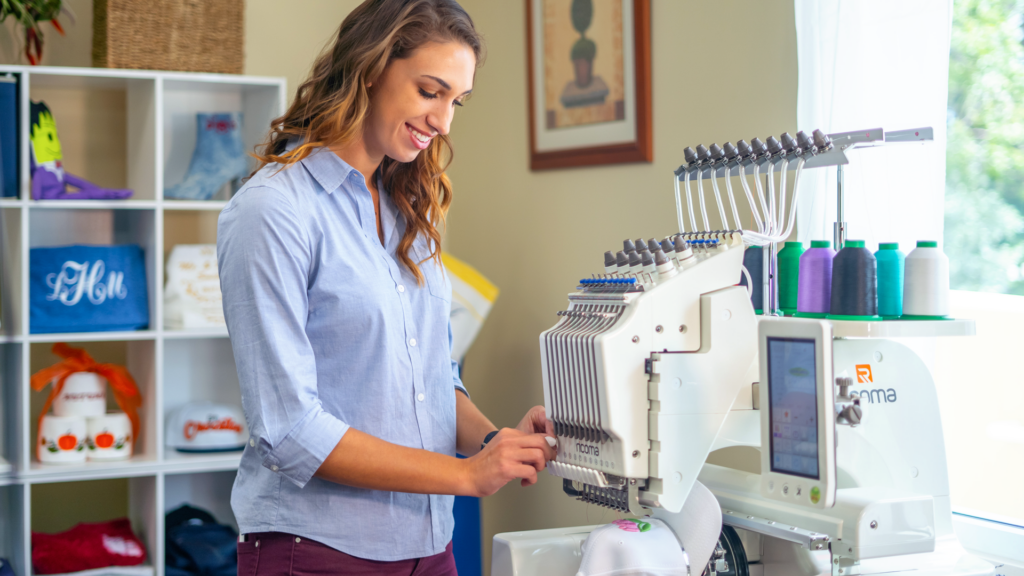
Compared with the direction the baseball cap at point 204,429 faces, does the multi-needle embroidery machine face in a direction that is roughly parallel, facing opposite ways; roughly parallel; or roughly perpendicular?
roughly perpendicular

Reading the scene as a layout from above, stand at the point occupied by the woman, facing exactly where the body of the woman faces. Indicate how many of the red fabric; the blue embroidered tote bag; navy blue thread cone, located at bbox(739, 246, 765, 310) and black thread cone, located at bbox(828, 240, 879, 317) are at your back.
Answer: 2

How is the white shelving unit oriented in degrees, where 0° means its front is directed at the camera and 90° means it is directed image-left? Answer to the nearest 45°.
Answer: approximately 0°

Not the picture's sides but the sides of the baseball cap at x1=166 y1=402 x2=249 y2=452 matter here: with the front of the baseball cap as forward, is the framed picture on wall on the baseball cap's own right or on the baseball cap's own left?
on the baseball cap's own left

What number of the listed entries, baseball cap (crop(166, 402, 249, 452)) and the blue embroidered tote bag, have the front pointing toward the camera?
2

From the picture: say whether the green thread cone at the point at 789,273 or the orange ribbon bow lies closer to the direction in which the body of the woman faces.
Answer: the green thread cone

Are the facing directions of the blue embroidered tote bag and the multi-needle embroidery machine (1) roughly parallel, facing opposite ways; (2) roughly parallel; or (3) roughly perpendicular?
roughly perpendicular
